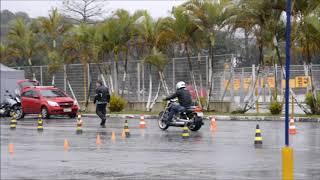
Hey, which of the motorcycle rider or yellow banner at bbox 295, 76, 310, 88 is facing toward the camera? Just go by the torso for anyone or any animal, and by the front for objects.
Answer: the yellow banner

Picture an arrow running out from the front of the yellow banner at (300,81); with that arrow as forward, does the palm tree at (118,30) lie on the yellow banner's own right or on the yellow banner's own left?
on the yellow banner's own right

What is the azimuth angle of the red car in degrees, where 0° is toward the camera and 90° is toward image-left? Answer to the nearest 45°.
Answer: approximately 315°

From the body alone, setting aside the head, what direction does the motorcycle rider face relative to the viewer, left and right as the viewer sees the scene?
facing away from the viewer and to the left of the viewer

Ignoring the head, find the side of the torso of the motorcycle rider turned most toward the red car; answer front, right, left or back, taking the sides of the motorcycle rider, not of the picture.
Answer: front

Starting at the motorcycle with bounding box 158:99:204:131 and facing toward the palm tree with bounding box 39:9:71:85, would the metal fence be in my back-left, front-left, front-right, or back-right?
front-right

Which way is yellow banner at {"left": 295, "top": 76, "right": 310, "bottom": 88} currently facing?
toward the camera

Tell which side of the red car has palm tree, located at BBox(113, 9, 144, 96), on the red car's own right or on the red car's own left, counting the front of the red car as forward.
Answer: on the red car's own left

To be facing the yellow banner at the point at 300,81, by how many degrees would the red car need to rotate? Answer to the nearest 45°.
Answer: approximately 45° to its left

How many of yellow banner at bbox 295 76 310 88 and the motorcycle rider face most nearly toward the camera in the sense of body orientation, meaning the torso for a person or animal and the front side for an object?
1

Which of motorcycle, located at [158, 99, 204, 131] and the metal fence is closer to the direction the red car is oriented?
the motorcycle

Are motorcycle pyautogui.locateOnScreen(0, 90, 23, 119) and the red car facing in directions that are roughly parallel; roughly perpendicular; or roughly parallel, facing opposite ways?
roughly parallel

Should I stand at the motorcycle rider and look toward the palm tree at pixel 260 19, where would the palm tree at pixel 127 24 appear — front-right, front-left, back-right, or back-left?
front-left
